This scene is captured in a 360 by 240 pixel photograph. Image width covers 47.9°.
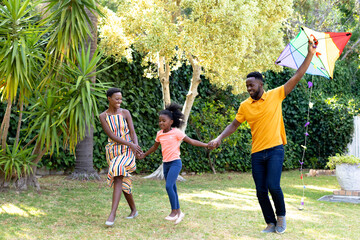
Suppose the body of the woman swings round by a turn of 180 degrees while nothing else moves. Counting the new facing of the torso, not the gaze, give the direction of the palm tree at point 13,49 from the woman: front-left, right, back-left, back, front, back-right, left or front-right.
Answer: front-left

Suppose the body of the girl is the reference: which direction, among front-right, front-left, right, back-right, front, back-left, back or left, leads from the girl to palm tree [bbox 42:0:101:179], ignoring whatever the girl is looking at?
right

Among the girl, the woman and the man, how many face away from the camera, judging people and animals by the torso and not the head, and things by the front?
0

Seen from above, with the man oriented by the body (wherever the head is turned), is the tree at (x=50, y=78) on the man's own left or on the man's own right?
on the man's own right

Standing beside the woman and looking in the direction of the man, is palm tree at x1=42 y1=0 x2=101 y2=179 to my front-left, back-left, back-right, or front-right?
back-left

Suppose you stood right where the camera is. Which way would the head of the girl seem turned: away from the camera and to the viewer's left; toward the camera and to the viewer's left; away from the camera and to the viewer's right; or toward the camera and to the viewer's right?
toward the camera and to the viewer's left

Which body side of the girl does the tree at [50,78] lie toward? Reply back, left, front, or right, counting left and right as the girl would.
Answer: right

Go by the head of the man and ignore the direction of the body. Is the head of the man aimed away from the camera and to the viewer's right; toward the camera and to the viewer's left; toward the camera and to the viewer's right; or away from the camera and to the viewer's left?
toward the camera and to the viewer's left

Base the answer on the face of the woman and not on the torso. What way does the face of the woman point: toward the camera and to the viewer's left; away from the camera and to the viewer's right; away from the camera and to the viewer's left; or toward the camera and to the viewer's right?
toward the camera and to the viewer's right

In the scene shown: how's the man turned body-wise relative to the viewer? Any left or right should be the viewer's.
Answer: facing the viewer and to the left of the viewer

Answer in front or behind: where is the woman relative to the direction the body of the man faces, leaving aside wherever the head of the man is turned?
in front

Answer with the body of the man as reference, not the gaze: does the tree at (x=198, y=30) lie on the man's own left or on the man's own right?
on the man's own right

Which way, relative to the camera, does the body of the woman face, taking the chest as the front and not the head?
toward the camera

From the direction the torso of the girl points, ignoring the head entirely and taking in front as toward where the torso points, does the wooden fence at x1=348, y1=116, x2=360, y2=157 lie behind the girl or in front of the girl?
behind

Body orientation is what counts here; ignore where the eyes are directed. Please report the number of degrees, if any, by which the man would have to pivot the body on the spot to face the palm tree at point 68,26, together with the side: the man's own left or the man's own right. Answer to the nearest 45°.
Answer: approximately 45° to the man's own right

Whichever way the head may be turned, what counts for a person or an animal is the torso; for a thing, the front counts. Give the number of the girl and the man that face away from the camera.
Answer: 0
